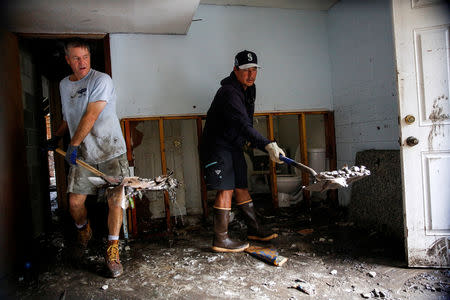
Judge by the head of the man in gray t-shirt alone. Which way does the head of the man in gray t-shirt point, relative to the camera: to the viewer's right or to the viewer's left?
to the viewer's right

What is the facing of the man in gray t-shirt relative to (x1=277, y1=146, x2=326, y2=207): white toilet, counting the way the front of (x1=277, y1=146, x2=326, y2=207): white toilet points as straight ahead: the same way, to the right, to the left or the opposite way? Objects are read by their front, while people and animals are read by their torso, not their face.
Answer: to the left

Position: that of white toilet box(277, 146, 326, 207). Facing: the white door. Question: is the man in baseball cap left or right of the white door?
right

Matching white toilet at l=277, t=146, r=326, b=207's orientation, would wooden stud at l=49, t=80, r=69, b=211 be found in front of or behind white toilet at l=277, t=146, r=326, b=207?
in front
